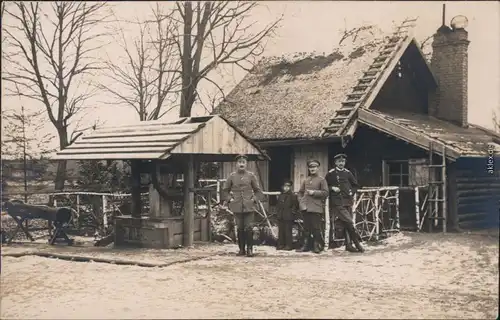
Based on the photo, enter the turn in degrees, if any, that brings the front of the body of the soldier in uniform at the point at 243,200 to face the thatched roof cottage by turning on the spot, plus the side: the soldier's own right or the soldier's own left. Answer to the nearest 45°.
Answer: approximately 135° to the soldier's own left

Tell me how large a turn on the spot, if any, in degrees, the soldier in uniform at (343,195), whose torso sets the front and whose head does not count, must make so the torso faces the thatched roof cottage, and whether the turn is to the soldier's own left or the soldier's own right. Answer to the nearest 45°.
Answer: approximately 180°

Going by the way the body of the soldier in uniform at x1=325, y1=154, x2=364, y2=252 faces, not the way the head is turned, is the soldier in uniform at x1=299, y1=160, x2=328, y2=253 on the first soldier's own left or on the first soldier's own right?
on the first soldier's own right

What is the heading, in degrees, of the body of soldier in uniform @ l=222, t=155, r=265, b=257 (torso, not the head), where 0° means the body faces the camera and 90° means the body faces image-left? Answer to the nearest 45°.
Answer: approximately 0°

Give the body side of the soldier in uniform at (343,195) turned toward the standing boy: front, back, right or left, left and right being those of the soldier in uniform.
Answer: right

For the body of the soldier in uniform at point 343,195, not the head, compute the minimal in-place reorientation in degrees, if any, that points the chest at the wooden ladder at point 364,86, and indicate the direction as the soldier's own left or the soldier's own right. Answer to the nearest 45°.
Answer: approximately 180°

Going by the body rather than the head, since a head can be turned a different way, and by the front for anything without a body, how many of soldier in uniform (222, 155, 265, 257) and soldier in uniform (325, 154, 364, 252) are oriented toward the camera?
2

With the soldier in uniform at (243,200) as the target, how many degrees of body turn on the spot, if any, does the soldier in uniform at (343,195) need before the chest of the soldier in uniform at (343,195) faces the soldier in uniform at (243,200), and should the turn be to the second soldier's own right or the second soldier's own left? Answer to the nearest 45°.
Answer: approximately 90° to the second soldier's own right
